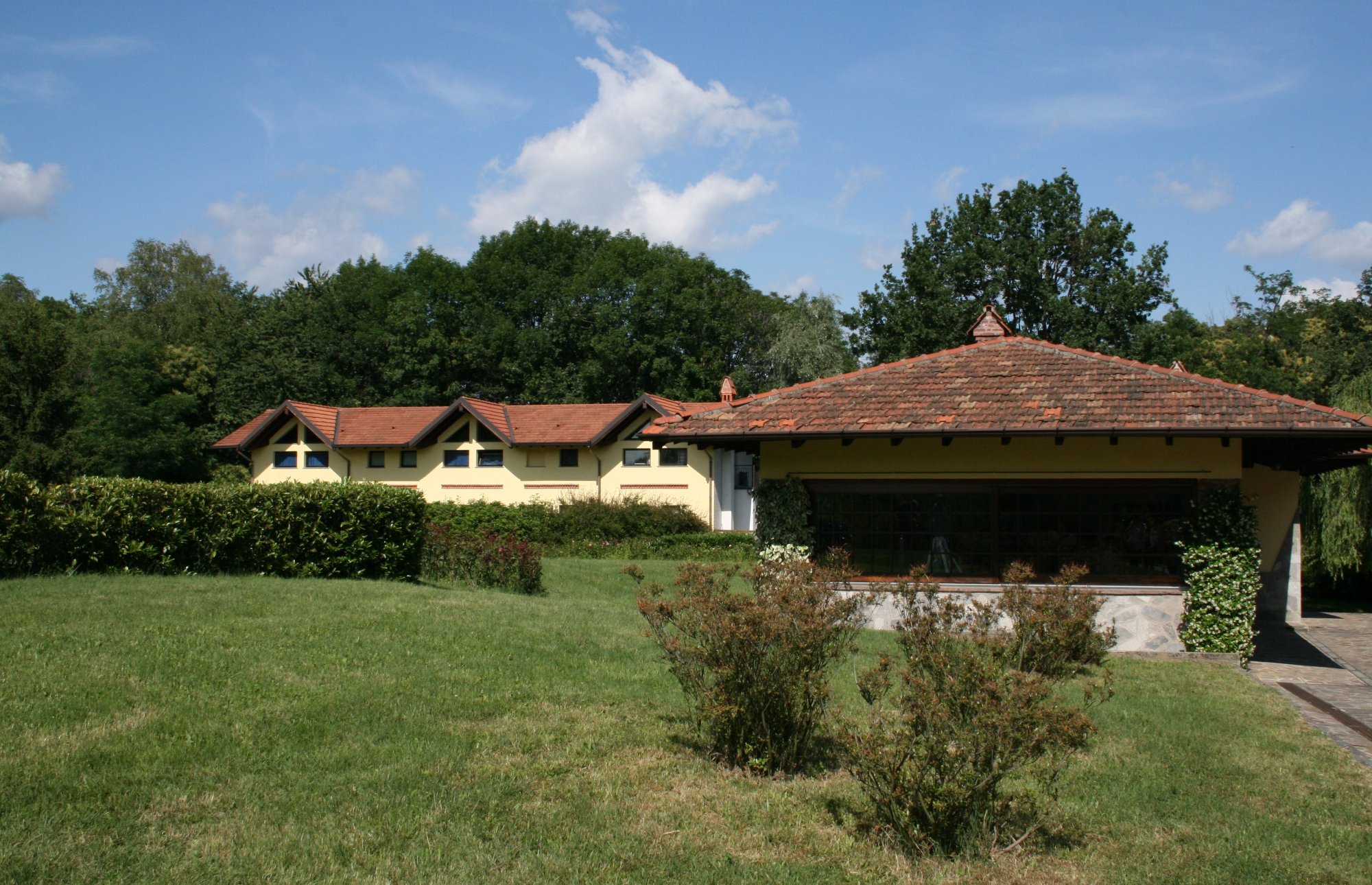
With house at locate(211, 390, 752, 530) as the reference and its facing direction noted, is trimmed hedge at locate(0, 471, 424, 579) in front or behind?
in front

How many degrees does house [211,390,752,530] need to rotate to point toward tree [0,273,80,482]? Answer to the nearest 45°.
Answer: approximately 90° to its right

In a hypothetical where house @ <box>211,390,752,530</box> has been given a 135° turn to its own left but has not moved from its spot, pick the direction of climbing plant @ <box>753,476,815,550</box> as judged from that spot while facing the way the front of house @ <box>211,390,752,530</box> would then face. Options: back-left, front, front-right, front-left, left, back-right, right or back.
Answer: back-right

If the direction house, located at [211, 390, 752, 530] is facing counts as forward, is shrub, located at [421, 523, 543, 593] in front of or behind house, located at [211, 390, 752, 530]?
in front

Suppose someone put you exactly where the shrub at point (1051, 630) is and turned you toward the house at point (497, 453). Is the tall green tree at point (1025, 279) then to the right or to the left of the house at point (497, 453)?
right

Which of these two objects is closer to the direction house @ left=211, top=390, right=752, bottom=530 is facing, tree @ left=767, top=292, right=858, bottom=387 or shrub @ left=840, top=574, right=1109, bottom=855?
the shrub

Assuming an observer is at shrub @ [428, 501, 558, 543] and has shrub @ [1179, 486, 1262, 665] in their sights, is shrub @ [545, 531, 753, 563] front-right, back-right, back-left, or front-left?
front-left

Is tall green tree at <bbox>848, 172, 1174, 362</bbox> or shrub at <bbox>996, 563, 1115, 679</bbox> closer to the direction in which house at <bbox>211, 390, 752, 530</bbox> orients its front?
the shrub

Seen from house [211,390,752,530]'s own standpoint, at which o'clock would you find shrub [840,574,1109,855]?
The shrub is roughly at 12 o'clock from the house.

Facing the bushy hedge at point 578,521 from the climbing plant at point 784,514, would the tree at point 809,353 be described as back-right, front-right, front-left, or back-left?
front-right

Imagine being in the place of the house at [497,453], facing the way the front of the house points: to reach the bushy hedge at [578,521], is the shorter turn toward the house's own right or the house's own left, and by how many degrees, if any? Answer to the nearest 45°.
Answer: approximately 45° to the house's own left

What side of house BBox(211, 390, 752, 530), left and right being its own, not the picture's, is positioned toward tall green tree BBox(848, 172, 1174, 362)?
left

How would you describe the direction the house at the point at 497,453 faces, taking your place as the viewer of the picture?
facing the viewer

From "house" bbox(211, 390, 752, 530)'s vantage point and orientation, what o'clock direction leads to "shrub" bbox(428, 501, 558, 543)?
The shrub is roughly at 12 o'clock from the house.

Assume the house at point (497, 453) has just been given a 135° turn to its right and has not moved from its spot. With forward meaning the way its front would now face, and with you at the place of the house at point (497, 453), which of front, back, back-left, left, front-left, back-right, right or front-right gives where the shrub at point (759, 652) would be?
back-left

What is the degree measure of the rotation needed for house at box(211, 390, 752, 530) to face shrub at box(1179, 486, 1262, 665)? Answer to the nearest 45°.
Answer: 0° — it already faces it

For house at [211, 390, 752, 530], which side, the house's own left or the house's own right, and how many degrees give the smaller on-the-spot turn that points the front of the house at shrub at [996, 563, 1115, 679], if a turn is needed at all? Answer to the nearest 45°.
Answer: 0° — it already faces it
